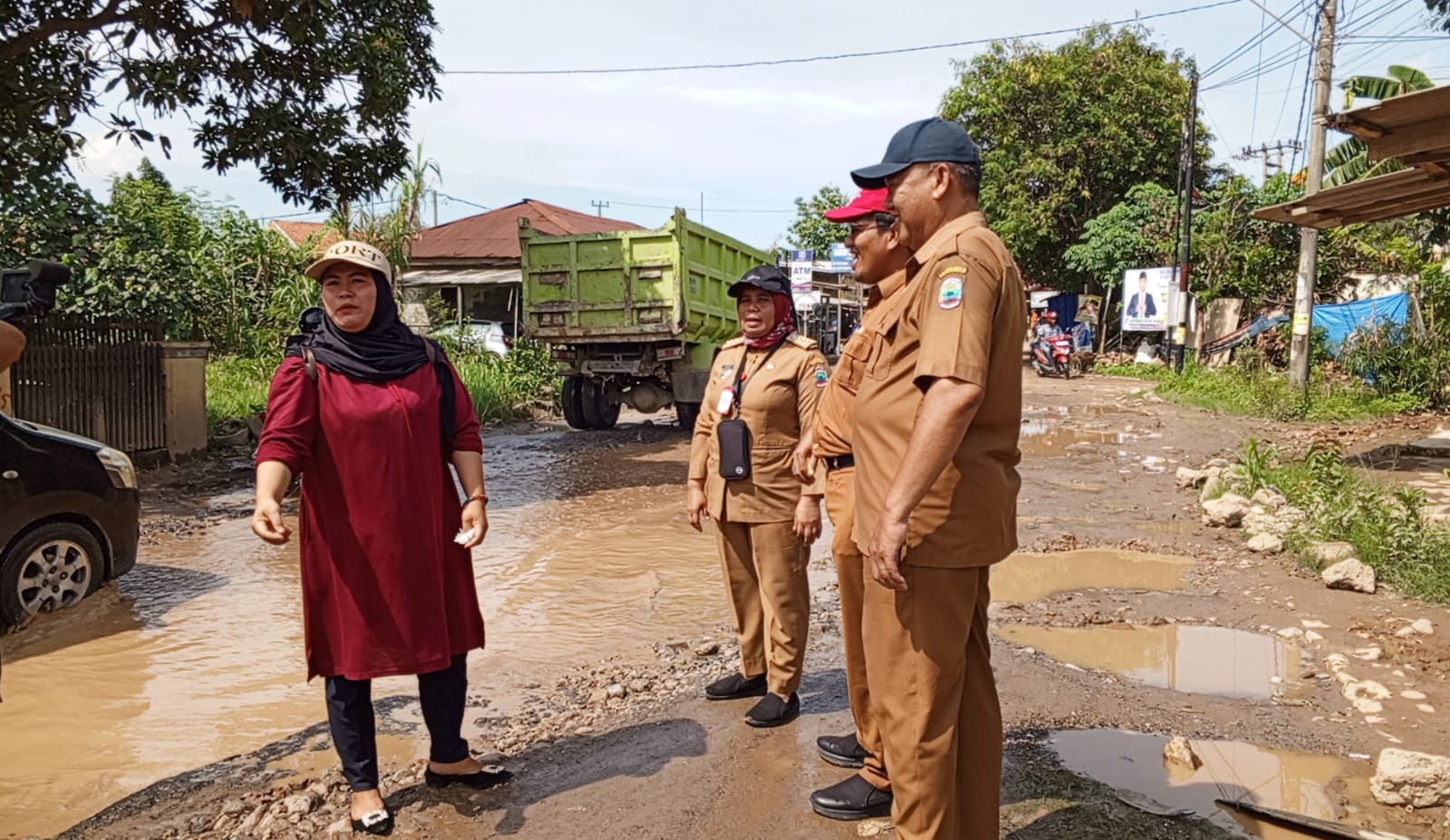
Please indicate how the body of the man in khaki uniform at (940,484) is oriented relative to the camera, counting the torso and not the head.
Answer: to the viewer's left

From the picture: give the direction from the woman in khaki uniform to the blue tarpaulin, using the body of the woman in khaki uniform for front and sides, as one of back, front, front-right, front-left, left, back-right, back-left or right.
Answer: back

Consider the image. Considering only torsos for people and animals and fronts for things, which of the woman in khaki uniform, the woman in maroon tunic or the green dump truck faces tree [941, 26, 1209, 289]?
the green dump truck

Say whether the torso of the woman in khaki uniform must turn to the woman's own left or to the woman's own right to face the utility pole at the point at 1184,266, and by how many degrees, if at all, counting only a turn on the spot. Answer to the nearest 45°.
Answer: approximately 180°

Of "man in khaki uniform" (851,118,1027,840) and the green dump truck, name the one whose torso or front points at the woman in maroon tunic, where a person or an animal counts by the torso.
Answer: the man in khaki uniform

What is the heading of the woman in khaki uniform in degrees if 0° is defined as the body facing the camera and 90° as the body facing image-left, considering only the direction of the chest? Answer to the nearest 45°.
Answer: approximately 45°

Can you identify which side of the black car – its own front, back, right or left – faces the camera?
right

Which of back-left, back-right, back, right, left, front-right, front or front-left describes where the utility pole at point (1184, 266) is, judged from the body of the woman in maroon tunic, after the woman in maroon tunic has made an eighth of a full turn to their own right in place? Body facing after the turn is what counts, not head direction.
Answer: back

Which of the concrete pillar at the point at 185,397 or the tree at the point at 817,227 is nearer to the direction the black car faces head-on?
the tree

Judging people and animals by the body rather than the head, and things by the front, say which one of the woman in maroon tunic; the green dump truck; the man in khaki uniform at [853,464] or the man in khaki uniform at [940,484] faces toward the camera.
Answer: the woman in maroon tunic

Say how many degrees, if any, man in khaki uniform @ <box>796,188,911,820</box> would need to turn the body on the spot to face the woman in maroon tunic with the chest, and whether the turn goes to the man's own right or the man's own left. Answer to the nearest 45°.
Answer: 0° — they already face them

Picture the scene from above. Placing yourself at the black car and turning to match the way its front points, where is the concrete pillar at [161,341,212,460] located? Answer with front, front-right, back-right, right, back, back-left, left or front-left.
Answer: left

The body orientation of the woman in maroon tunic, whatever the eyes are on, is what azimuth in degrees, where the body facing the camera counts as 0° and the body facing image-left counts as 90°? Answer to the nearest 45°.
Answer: approximately 0°
